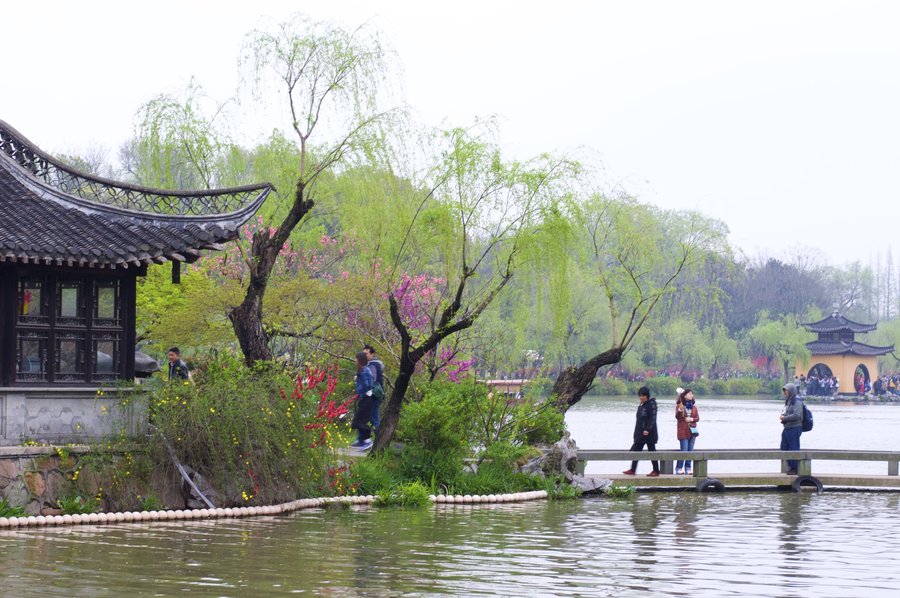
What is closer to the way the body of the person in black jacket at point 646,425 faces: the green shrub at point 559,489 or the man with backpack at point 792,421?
the green shrub

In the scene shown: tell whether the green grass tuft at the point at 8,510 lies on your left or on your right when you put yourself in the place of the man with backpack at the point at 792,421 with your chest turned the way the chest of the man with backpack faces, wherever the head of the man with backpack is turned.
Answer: on your left

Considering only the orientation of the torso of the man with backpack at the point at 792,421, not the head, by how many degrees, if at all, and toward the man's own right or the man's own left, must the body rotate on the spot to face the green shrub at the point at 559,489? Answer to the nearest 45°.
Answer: approximately 45° to the man's own left

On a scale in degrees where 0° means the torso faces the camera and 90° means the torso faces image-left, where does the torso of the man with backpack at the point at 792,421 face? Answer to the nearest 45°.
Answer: approximately 90°

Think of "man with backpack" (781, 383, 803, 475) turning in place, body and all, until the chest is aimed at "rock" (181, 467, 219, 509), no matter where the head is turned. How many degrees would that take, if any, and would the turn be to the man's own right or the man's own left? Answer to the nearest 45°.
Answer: approximately 45° to the man's own left

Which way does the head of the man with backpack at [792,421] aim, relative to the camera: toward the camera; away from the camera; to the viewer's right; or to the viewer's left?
to the viewer's left
